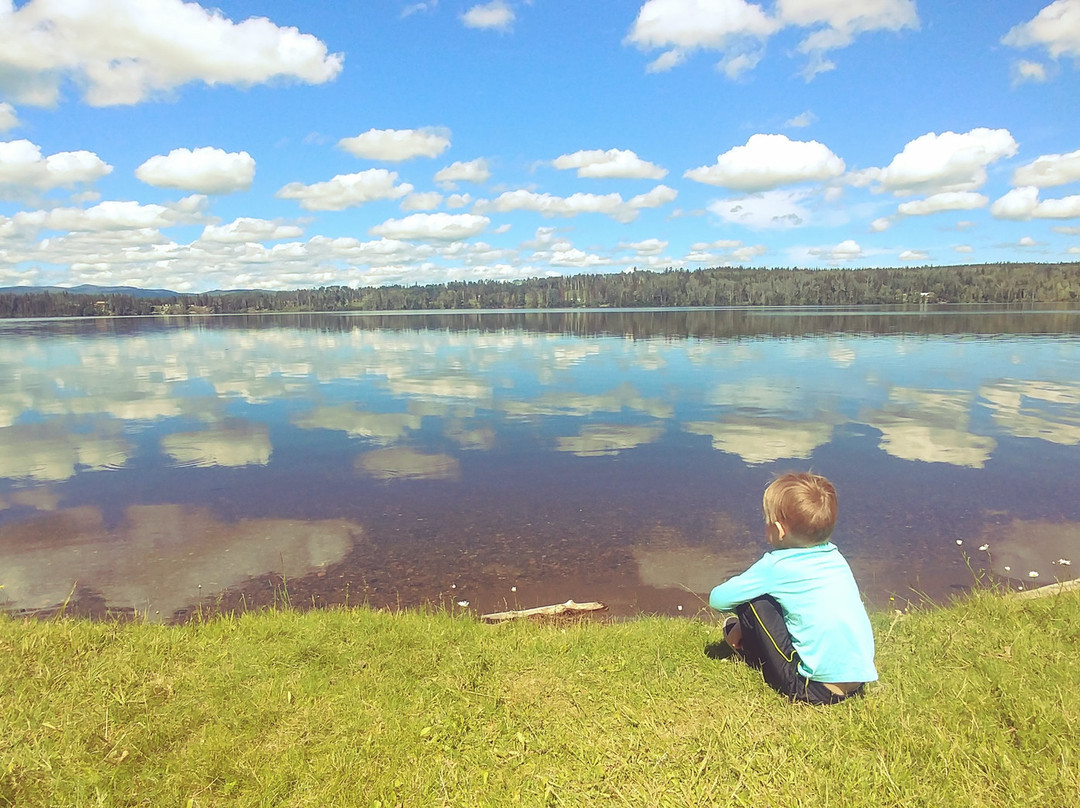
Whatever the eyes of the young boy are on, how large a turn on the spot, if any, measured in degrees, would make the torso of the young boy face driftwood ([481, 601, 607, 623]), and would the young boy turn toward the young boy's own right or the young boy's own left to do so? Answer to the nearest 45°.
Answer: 0° — they already face it

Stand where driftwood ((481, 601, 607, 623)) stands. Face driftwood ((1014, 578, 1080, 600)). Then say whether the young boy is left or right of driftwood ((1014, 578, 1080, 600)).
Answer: right

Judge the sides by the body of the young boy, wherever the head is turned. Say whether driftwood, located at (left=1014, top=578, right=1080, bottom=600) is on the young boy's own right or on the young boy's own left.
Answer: on the young boy's own right

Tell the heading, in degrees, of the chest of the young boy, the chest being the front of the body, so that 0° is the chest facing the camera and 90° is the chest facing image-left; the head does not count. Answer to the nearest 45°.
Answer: approximately 135°

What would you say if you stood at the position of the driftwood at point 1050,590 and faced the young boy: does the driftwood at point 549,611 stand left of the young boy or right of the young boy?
right
